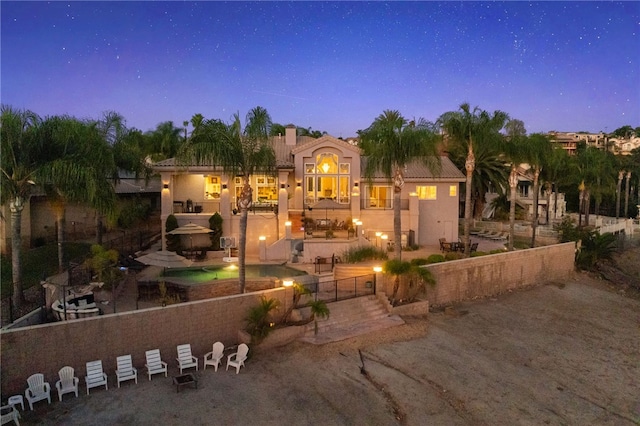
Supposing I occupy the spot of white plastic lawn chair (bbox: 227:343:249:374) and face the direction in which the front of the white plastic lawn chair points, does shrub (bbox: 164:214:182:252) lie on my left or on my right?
on my right

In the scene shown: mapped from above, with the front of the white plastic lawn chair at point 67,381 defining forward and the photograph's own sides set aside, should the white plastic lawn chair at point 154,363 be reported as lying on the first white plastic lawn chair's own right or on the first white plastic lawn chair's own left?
on the first white plastic lawn chair's own left

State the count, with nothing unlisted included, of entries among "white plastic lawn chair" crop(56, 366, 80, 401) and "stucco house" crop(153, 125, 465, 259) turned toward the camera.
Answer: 2

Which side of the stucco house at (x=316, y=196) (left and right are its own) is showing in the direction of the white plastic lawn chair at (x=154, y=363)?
front

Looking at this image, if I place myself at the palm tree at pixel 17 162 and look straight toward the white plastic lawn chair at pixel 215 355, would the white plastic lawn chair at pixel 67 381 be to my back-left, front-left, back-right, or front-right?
front-right

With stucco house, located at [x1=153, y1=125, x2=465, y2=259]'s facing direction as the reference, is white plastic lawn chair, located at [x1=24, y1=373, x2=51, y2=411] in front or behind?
in front

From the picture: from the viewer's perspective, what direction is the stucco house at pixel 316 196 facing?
toward the camera

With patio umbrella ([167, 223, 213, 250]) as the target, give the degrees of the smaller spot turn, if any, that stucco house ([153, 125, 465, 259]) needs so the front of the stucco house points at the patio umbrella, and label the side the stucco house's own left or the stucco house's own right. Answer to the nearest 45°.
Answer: approximately 45° to the stucco house's own right

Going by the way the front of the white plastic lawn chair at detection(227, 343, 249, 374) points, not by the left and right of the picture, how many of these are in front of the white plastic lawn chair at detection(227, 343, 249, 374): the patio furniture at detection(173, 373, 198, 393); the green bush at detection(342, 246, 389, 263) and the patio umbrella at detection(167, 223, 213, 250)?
1

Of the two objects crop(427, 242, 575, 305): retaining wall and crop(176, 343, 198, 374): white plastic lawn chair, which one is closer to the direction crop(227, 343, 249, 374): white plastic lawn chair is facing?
the white plastic lawn chair

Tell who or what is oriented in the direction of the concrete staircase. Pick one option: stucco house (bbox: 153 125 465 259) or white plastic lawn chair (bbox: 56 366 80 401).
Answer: the stucco house

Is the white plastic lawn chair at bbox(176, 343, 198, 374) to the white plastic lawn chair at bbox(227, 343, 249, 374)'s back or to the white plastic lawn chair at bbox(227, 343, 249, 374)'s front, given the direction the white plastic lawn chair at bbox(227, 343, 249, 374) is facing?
to the front

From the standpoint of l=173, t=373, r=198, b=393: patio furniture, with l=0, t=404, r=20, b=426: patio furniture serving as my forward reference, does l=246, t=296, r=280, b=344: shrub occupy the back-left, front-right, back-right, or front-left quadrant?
back-right

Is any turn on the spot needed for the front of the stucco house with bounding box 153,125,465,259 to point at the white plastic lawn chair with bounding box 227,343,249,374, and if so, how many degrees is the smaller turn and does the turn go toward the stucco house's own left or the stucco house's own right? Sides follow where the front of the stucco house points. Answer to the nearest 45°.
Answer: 0° — it already faces it

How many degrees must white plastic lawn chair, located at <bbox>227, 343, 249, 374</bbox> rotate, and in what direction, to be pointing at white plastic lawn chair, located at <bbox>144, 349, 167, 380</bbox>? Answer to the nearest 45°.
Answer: approximately 45° to its right

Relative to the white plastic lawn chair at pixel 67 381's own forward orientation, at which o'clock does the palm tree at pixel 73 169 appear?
The palm tree is roughly at 6 o'clock from the white plastic lawn chair.

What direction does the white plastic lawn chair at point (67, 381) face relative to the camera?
toward the camera

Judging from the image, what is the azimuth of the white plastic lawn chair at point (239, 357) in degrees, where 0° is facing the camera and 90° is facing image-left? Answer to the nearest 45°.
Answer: approximately 45°
